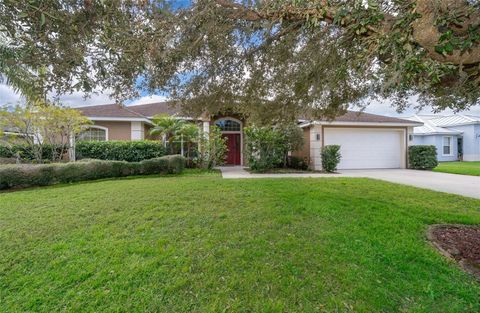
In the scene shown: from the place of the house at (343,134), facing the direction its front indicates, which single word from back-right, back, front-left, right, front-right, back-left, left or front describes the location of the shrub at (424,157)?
left

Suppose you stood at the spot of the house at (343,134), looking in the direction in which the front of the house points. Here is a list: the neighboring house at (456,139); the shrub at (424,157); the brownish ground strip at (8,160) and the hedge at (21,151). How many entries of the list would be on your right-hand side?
2

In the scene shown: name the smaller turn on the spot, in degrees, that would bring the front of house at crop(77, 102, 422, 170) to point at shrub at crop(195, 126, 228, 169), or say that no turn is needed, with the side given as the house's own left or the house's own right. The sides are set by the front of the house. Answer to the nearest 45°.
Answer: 0° — it already faces it

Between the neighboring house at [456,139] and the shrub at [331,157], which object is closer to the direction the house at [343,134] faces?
the shrub

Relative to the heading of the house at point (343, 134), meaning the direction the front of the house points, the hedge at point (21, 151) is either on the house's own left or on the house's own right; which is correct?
on the house's own right

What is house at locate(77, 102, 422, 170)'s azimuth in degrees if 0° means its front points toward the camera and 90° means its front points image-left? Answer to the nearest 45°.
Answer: approximately 0°

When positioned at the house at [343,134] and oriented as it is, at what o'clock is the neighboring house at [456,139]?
The neighboring house is roughly at 8 o'clock from the house.

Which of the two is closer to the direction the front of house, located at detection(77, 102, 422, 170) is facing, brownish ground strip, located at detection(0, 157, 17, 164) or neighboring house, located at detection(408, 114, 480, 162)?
the brownish ground strip

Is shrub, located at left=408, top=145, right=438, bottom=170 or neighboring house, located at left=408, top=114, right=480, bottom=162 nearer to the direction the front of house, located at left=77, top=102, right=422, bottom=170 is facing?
the shrub

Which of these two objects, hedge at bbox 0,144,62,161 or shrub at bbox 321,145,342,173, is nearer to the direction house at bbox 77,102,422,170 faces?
the shrub

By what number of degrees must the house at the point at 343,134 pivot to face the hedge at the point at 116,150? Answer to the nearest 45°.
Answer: approximately 90° to its right

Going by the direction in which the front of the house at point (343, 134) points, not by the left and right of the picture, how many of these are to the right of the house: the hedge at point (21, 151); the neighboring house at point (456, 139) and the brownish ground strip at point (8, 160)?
2

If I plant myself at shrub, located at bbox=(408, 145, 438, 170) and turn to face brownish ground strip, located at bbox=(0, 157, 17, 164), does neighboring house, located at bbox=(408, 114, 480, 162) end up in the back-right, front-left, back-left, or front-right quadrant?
back-right
